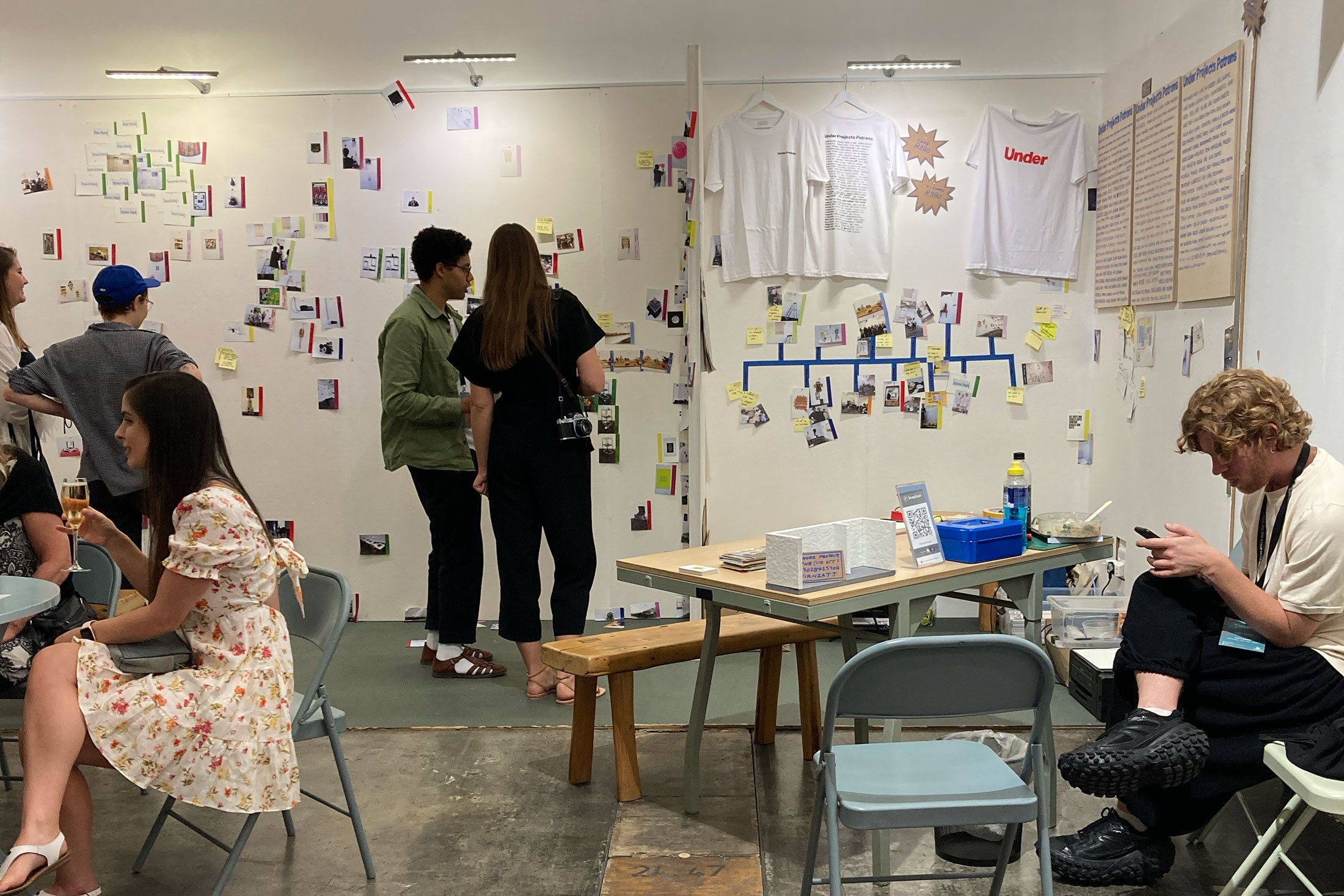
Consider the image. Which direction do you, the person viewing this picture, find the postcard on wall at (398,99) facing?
facing the viewer

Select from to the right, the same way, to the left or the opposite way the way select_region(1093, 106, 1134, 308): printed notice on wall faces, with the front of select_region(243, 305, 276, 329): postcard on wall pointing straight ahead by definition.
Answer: to the right

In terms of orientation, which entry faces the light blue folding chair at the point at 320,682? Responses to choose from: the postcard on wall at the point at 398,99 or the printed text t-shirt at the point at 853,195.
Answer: the postcard on wall

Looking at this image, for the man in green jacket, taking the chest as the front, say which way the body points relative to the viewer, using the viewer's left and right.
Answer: facing to the right of the viewer

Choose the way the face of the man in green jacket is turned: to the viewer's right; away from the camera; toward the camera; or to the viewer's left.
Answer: to the viewer's right

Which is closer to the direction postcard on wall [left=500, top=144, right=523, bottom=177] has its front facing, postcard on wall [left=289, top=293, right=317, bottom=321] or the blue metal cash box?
the blue metal cash box

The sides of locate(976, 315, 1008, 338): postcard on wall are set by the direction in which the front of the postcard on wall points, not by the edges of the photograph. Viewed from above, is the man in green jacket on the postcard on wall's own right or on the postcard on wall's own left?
on the postcard on wall's own right

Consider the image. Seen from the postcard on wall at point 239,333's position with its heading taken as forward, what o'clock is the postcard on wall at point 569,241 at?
the postcard on wall at point 569,241 is roughly at 10 o'clock from the postcard on wall at point 239,333.

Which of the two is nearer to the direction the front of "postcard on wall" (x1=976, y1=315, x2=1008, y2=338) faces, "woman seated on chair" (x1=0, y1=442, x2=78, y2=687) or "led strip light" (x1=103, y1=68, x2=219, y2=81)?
the woman seated on chair

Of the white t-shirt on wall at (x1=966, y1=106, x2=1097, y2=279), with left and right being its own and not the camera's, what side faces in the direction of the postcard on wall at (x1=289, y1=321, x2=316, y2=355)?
right

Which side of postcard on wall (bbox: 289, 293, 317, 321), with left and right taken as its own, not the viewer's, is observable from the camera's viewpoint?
front

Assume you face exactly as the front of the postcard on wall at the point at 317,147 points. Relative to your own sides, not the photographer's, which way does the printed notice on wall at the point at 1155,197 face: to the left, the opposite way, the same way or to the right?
to the right

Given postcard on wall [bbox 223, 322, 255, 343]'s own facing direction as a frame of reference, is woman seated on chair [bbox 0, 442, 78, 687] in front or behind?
in front

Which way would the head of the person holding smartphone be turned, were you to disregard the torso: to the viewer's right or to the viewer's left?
to the viewer's left

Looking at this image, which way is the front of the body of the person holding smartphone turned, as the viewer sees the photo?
to the viewer's left

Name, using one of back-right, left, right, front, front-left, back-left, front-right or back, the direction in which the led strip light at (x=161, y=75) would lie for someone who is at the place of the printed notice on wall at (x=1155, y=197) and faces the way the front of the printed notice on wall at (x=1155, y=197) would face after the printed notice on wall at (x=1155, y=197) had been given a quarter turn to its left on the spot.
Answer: back-right

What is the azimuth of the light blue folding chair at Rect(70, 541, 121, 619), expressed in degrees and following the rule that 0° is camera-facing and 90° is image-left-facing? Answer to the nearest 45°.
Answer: approximately 45°

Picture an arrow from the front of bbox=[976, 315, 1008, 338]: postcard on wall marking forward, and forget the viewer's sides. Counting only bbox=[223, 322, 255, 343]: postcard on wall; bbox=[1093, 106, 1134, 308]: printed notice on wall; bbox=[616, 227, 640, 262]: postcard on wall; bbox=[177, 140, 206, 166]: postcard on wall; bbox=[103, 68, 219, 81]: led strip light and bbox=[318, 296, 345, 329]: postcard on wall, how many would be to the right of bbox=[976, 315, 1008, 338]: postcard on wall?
5

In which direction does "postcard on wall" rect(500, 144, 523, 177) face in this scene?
toward the camera
